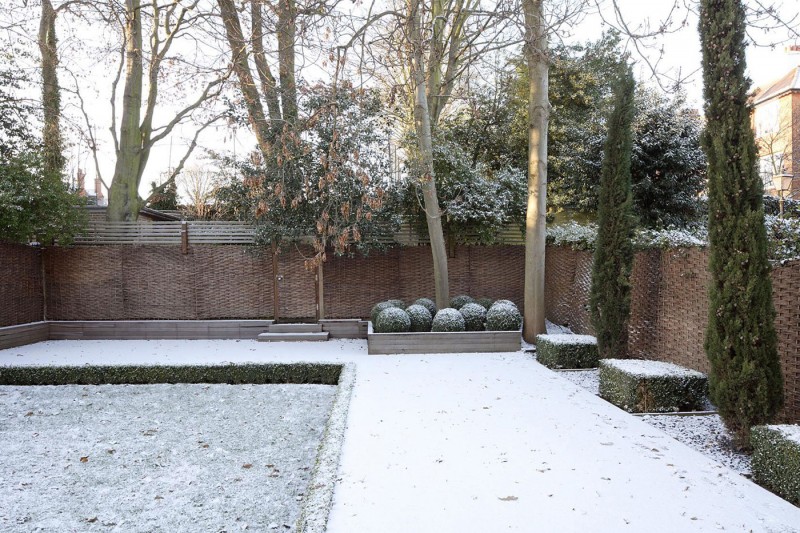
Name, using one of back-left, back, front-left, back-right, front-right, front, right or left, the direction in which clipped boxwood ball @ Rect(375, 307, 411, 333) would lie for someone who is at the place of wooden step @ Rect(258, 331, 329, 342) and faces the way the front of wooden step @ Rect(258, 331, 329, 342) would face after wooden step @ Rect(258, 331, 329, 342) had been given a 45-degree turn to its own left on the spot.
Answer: front

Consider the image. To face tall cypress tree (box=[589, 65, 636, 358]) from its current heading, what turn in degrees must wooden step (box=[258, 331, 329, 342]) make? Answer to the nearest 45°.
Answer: approximately 45° to its left

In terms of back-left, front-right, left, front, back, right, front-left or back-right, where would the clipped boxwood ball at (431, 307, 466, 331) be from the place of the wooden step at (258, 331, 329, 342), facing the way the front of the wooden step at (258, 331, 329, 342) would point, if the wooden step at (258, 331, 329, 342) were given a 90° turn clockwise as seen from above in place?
back-left

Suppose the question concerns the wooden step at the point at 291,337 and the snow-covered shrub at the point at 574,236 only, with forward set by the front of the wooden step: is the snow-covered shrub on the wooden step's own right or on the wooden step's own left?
on the wooden step's own left

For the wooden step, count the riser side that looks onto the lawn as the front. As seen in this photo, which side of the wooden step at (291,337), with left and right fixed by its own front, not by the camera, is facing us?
front

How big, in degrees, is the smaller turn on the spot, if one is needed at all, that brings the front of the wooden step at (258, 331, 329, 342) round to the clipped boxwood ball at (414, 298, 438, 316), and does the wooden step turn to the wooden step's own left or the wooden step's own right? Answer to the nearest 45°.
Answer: approximately 90° to the wooden step's own left

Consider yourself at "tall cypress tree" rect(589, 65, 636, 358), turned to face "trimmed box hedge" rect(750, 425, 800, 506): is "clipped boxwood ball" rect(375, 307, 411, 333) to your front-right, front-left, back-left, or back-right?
back-right

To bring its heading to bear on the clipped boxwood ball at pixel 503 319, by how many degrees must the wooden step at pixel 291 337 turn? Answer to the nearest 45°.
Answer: approximately 45° to its left

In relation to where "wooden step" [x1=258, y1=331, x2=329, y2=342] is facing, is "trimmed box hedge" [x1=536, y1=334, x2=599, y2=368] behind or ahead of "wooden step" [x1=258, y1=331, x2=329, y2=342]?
ahead

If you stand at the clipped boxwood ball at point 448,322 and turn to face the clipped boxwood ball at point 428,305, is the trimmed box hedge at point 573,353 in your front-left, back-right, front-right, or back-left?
back-right

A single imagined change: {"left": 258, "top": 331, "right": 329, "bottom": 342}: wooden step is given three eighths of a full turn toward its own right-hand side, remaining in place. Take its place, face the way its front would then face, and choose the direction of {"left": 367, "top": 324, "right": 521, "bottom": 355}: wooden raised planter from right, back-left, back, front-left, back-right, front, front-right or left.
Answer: back

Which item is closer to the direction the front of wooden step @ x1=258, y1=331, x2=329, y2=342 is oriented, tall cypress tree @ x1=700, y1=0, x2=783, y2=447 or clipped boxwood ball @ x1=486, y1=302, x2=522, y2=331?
the tall cypress tree

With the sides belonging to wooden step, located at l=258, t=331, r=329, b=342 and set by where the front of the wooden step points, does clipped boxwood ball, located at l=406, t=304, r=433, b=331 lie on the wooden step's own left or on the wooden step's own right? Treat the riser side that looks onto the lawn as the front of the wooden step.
on the wooden step's own left

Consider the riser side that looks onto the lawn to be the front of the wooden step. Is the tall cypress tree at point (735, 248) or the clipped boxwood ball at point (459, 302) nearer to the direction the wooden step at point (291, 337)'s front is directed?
the tall cypress tree
